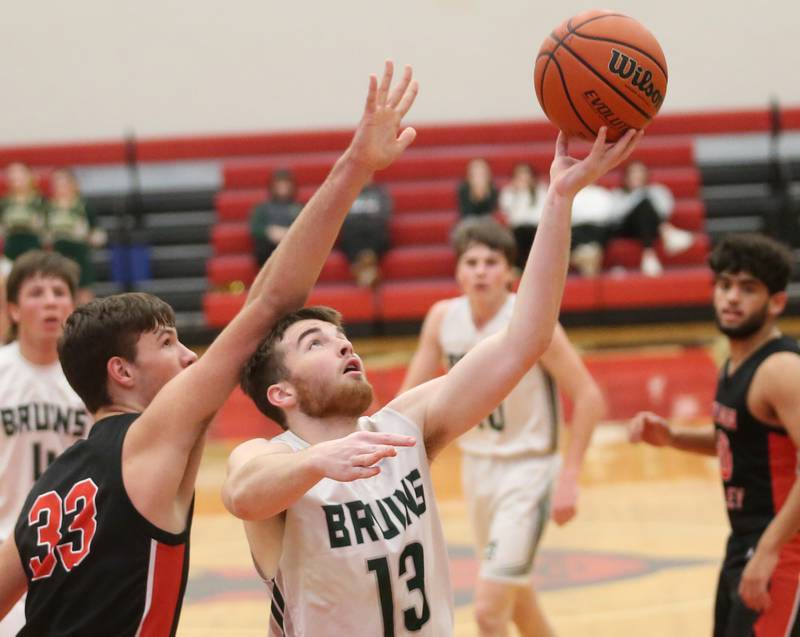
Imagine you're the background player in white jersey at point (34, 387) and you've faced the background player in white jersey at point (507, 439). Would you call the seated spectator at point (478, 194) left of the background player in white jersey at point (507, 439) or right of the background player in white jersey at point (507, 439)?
left

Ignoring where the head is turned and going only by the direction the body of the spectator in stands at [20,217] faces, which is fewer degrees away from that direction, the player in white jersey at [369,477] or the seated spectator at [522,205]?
the player in white jersey

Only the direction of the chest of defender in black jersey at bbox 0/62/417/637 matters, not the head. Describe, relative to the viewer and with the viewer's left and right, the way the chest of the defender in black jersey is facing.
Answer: facing away from the viewer and to the right of the viewer

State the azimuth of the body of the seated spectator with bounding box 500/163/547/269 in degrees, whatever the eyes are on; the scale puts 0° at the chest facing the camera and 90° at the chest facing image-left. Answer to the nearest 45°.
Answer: approximately 0°

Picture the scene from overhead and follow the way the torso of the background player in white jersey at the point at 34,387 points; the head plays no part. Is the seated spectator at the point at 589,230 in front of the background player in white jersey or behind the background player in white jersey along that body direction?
behind

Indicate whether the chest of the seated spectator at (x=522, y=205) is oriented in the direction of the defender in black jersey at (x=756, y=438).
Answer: yes

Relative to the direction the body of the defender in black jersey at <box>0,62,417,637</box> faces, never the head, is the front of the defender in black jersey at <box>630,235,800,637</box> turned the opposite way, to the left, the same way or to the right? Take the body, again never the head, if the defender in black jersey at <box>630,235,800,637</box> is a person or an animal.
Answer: the opposite way

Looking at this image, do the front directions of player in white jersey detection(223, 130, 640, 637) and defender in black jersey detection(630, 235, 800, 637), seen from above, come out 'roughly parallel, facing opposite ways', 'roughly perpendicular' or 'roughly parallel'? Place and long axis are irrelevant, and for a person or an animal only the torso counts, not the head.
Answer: roughly perpendicular

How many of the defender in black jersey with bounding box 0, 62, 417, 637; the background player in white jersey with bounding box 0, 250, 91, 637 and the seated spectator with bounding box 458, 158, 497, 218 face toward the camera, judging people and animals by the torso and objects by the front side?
2

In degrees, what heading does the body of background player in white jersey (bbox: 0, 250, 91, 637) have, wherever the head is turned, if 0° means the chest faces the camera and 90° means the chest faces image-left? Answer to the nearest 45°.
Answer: approximately 0°

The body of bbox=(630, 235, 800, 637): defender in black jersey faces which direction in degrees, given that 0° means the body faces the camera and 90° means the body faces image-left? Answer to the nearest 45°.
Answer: approximately 45°
